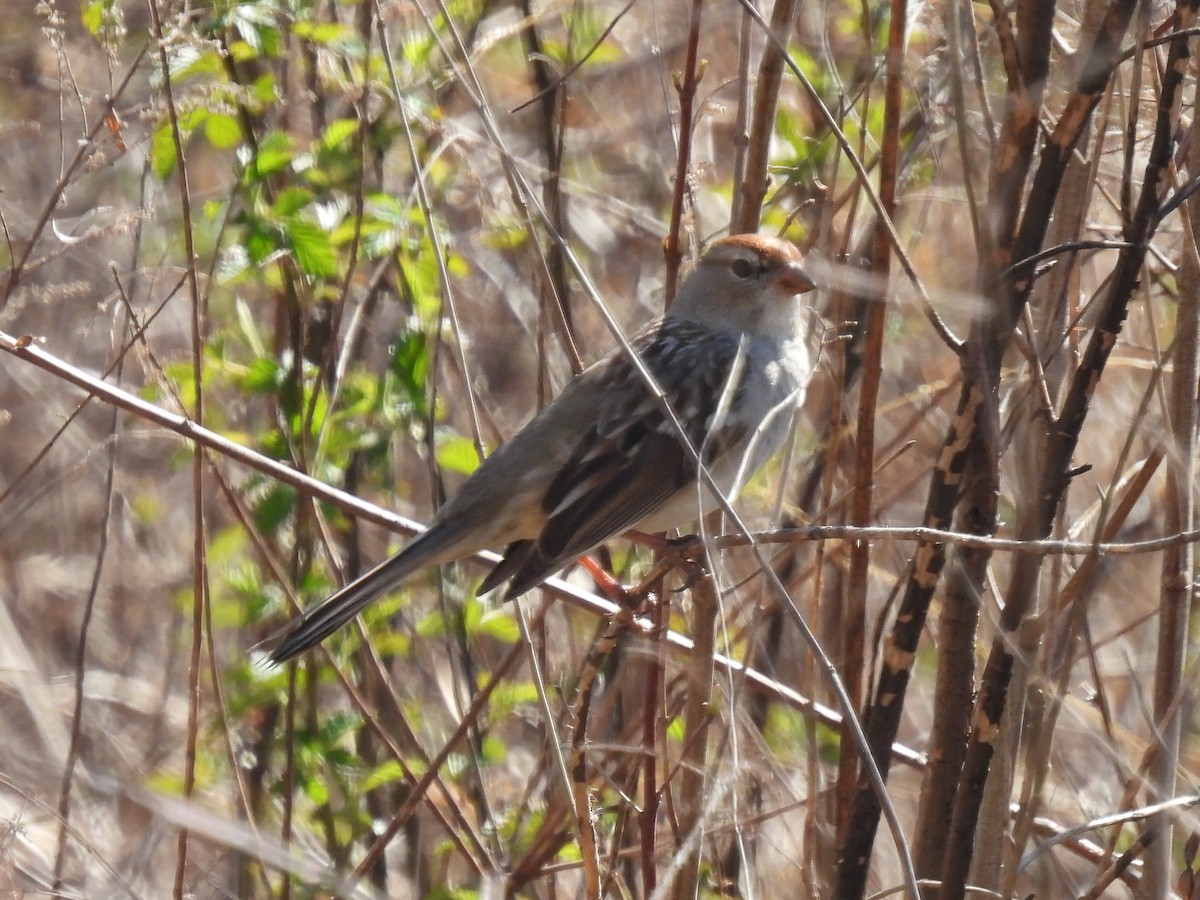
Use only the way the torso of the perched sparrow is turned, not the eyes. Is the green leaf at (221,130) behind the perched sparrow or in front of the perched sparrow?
behind

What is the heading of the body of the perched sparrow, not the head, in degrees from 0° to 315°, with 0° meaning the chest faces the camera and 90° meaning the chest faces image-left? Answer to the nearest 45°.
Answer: approximately 270°

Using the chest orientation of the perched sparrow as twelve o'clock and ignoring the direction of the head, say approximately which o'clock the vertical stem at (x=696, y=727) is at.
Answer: The vertical stem is roughly at 3 o'clock from the perched sparrow.

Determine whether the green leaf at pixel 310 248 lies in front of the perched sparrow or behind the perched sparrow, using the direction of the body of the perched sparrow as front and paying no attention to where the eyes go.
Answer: behind
